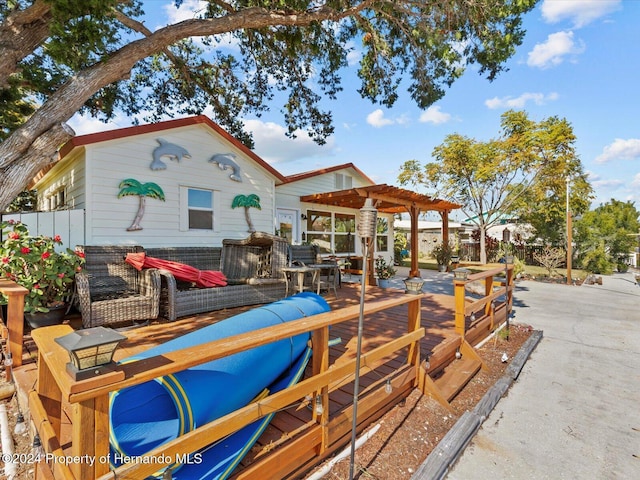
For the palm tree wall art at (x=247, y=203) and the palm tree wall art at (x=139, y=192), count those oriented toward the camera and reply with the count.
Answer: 2

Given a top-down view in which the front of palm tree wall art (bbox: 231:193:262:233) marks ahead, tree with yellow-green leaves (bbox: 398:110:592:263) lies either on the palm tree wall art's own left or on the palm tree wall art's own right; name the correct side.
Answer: on the palm tree wall art's own left

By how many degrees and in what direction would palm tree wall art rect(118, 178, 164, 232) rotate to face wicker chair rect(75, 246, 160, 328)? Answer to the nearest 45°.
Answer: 0° — it already faces it

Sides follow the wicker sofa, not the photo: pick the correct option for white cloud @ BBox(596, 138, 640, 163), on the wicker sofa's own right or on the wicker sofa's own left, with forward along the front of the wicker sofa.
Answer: on the wicker sofa's own left

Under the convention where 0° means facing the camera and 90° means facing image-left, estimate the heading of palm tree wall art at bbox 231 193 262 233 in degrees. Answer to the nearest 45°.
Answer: approximately 0°

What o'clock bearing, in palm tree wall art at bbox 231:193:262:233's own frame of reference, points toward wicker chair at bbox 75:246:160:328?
The wicker chair is roughly at 1 o'clock from the palm tree wall art.

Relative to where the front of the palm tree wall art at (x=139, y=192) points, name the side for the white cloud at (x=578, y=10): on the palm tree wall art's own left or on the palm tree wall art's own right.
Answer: on the palm tree wall art's own left
